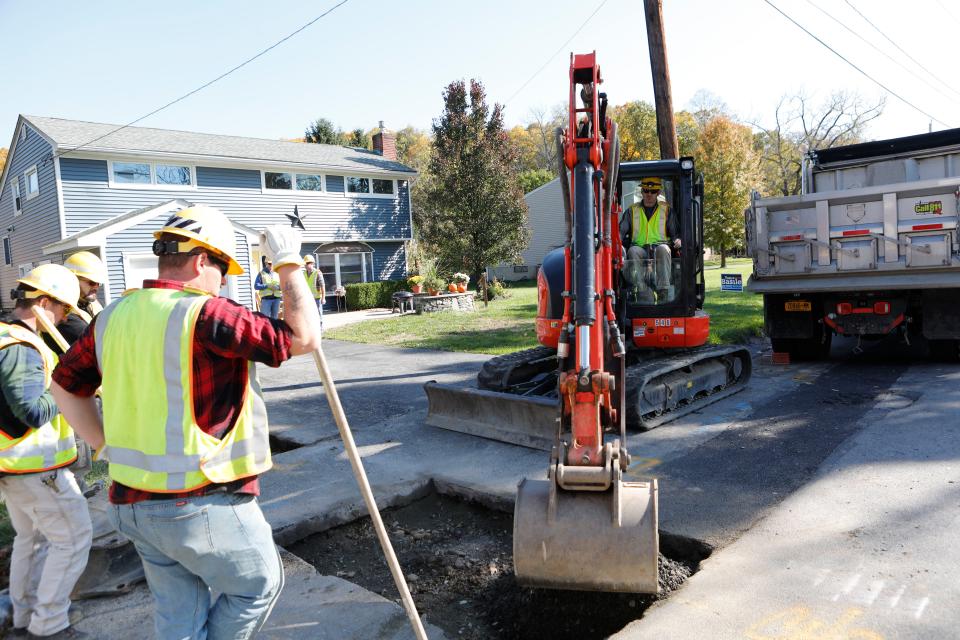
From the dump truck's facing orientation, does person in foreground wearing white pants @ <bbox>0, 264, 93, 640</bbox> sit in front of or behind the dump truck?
behind

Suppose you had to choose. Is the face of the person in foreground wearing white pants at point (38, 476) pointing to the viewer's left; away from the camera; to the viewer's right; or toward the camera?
to the viewer's right

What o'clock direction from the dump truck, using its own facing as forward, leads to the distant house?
The distant house is roughly at 11 o'clock from the dump truck.

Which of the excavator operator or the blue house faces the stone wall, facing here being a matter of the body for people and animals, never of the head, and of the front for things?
the blue house

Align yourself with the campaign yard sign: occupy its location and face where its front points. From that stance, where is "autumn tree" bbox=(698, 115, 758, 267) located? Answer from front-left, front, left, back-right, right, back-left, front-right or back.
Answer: back

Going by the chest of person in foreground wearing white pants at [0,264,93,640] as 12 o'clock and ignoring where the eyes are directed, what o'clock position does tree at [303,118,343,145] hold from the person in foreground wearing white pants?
The tree is roughly at 10 o'clock from the person in foreground wearing white pants.

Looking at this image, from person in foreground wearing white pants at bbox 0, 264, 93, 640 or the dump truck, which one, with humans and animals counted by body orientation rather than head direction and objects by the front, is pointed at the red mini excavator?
the person in foreground wearing white pants

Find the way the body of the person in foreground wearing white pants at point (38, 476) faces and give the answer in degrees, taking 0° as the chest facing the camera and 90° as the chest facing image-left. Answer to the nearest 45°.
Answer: approximately 270°

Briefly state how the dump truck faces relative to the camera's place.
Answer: facing away from the viewer
